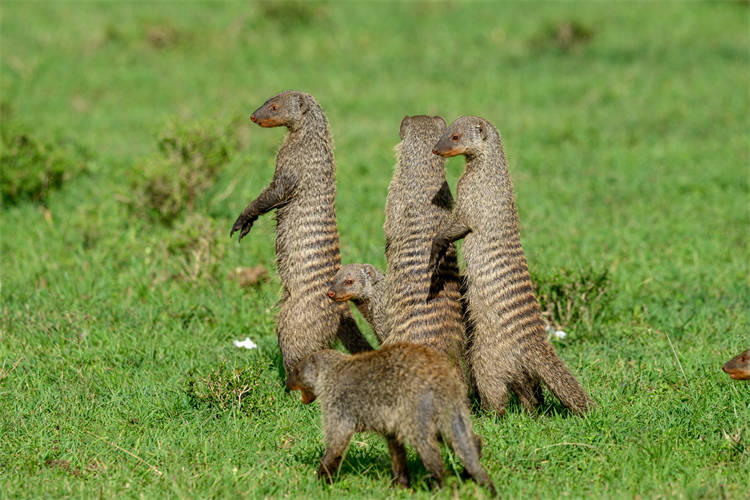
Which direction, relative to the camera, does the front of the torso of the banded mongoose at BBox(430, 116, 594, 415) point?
to the viewer's left

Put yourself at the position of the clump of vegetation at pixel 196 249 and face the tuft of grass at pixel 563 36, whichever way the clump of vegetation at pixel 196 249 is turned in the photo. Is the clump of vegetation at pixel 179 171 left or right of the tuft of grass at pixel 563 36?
left

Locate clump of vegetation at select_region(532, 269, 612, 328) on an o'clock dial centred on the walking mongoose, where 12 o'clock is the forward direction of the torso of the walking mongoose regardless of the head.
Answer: The clump of vegetation is roughly at 4 o'clock from the walking mongoose.

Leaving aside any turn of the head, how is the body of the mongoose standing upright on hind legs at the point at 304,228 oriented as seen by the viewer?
to the viewer's left

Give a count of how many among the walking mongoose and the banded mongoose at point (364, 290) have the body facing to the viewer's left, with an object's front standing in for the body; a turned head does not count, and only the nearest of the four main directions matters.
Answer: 2

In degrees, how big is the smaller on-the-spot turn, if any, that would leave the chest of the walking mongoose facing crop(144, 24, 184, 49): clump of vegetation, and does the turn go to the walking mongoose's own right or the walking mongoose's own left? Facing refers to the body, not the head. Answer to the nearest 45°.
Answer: approximately 90° to the walking mongoose's own right

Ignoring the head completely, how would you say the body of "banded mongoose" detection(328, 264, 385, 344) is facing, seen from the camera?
to the viewer's left

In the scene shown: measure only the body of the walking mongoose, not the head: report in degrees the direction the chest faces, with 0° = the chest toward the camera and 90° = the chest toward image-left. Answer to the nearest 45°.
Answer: approximately 90°

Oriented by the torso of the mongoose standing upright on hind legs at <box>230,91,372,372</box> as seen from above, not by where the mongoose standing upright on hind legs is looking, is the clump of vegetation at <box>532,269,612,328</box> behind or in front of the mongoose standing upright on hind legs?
behind

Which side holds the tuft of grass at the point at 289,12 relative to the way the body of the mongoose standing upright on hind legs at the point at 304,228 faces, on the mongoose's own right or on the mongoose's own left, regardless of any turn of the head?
on the mongoose's own right
